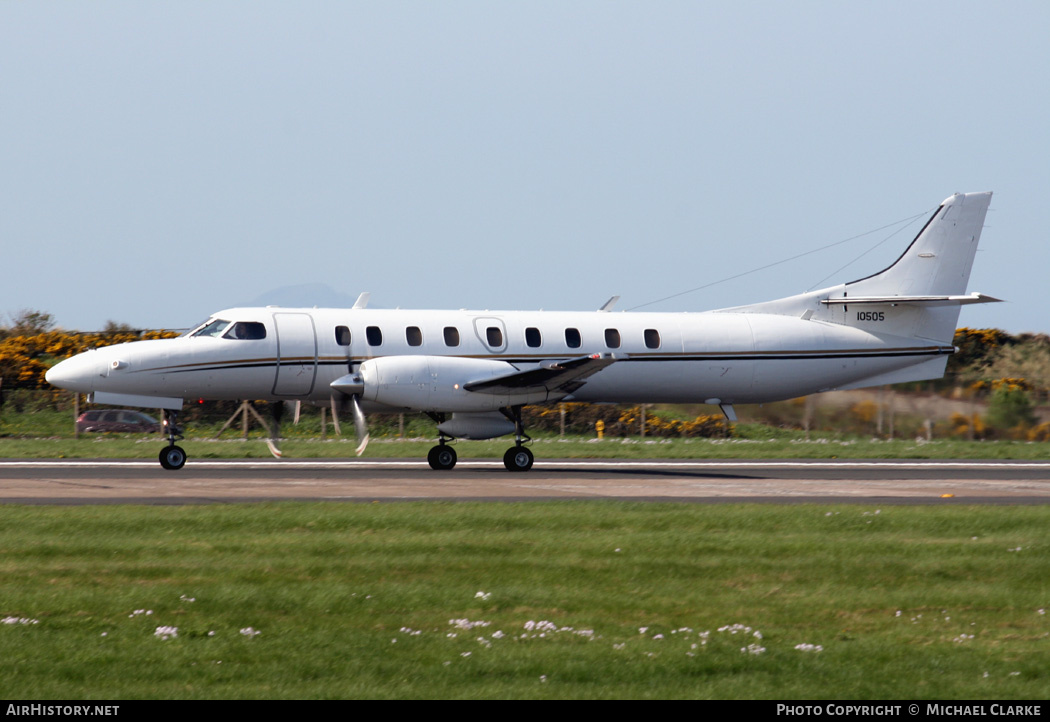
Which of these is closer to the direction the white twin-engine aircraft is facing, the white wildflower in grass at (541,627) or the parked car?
the parked car

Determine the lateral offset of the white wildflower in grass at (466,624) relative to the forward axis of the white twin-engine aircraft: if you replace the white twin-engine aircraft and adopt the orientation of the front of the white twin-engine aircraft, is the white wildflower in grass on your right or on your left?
on your left

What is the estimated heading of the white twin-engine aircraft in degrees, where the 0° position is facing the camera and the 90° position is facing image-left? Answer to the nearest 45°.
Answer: approximately 90°

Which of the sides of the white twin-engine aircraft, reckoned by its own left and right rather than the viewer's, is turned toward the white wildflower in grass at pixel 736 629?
left

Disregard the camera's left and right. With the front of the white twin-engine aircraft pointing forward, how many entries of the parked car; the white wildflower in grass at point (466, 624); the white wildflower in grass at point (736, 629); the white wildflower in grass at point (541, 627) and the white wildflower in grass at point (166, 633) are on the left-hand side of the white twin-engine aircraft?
4

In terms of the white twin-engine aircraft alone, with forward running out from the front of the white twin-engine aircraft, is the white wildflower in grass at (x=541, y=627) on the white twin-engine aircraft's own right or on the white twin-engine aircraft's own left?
on the white twin-engine aircraft's own left
